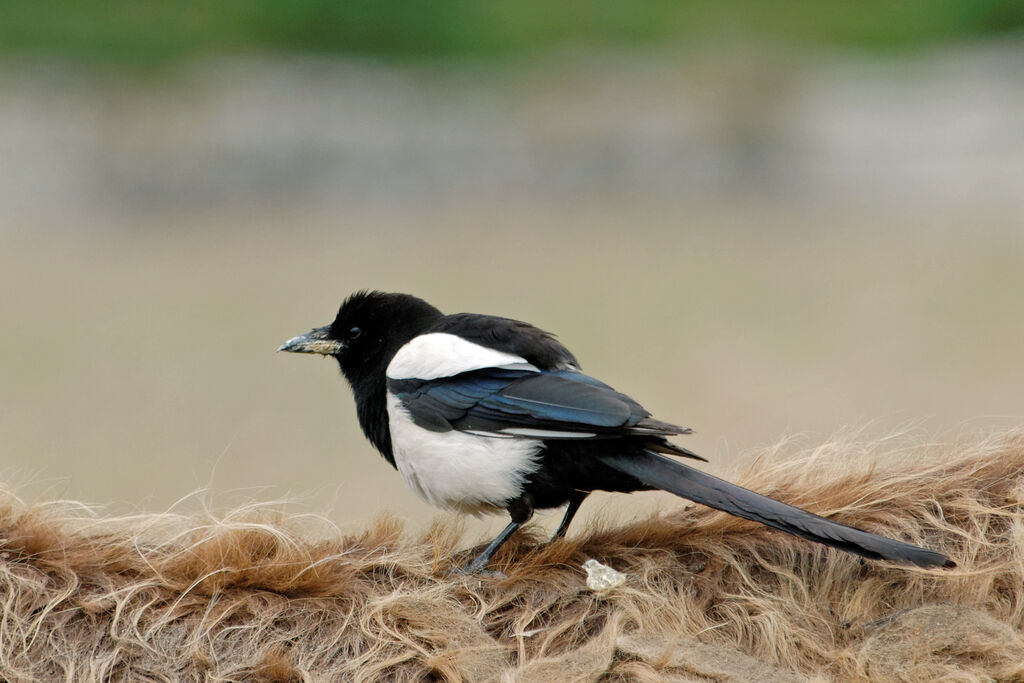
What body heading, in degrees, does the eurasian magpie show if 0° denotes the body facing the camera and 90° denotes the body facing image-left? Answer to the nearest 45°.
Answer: approximately 90°
